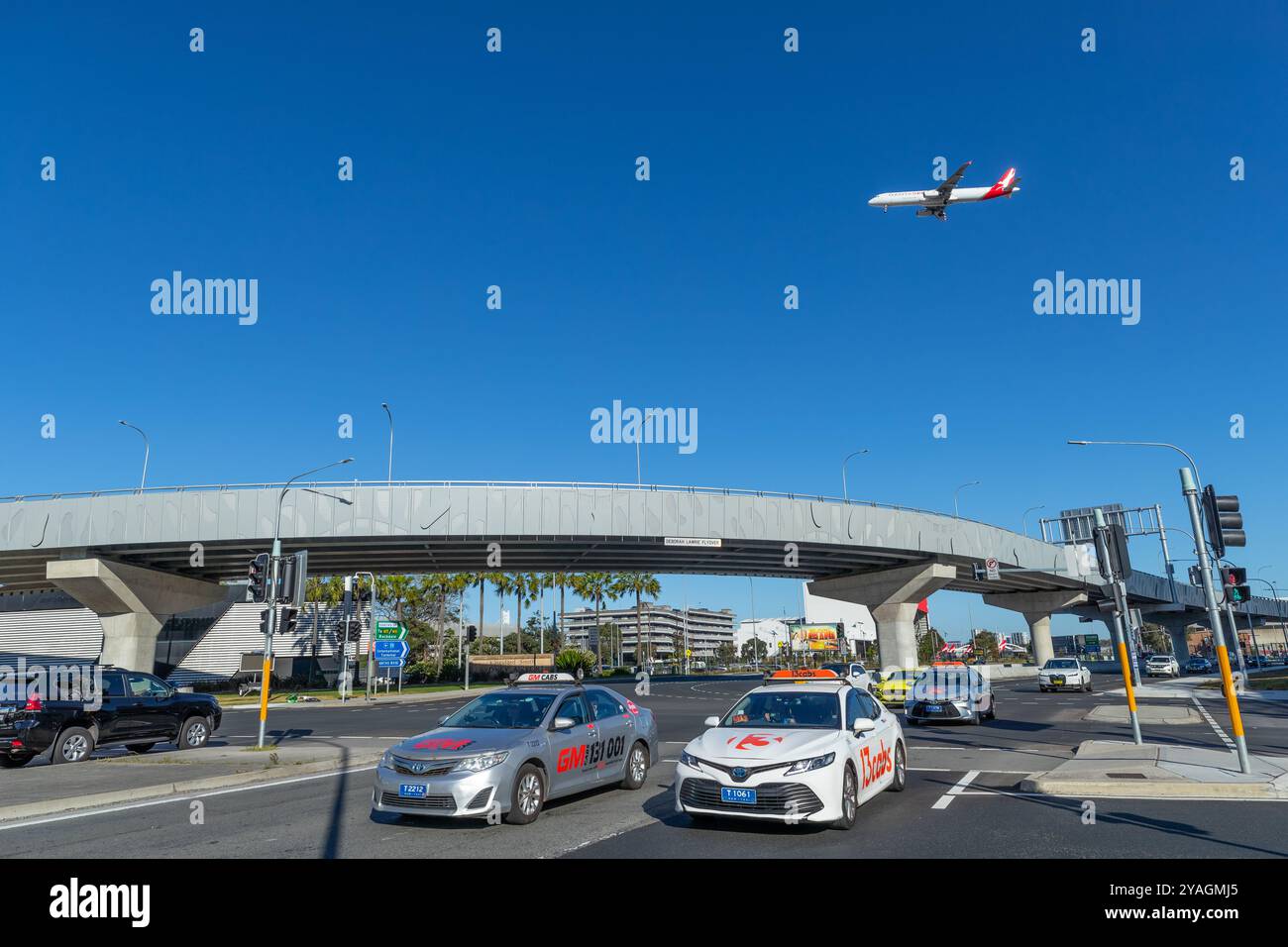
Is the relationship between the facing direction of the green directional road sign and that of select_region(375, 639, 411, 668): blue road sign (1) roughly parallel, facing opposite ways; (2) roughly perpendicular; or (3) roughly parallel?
roughly parallel

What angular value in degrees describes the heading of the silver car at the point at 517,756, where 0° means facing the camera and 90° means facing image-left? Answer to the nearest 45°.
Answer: approximately 45°

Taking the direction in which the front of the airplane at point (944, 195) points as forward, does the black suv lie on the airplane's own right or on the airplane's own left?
on the airplane's own left

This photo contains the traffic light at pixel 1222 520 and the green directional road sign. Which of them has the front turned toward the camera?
the green directional road sign

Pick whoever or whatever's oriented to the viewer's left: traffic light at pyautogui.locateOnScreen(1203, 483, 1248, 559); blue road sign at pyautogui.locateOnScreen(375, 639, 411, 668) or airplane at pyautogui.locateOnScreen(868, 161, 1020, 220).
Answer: the airplane

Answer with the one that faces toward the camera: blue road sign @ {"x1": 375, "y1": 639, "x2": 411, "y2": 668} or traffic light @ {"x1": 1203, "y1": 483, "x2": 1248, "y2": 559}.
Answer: the blue road sign

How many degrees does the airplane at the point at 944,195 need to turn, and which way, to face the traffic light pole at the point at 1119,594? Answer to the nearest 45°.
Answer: approximately 90° to its left

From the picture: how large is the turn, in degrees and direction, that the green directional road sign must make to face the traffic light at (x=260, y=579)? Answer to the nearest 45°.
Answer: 0° — it already faces it

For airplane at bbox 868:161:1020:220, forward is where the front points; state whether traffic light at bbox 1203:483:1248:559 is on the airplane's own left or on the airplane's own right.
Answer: on the airplane's own left

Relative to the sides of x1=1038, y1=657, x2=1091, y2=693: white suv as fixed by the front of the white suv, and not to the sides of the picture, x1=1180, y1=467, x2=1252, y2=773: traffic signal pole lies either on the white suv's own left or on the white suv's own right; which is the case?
on the white suv's own left

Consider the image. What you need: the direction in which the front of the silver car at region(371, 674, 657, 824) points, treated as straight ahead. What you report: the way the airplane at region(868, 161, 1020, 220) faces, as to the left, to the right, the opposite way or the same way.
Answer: to the right

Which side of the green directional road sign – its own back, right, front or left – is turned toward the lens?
front

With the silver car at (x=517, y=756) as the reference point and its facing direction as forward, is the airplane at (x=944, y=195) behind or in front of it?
behind

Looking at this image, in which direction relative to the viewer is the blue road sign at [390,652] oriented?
toward the camera
